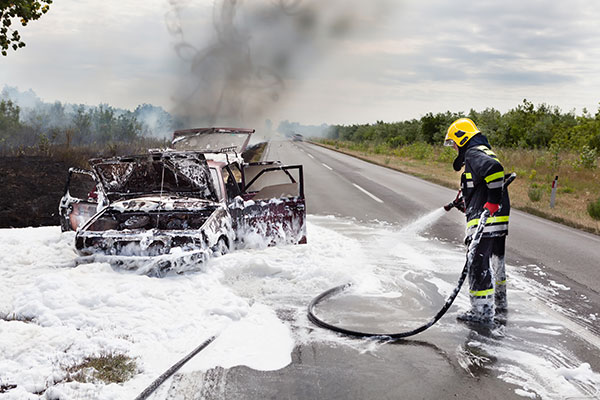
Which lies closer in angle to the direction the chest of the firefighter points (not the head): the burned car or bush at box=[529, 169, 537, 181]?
the burned car

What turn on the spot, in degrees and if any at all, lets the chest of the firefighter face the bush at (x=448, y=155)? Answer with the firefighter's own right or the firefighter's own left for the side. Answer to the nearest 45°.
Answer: approximately 90° to the firefighter's own right

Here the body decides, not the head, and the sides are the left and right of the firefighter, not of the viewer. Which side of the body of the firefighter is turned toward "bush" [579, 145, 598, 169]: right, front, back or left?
right

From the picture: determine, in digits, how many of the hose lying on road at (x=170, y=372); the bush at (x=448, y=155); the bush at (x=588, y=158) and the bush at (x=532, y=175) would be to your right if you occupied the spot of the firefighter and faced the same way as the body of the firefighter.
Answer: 3

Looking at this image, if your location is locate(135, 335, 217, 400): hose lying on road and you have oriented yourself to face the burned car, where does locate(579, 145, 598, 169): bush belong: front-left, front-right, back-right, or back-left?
front-right

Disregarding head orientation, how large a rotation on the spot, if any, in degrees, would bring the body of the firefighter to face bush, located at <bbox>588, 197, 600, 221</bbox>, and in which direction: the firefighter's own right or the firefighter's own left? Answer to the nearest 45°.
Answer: approximately 90° to the firefighter's own right

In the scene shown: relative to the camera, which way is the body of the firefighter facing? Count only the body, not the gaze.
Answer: to the viewer's left

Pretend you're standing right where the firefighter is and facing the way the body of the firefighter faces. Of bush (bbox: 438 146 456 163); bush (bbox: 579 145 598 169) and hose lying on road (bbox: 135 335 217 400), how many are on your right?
2

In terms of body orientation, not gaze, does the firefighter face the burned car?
yes
